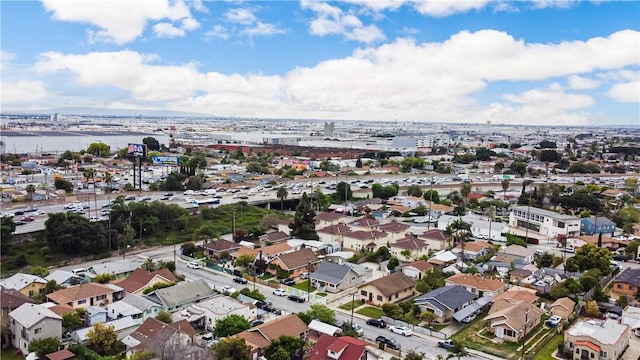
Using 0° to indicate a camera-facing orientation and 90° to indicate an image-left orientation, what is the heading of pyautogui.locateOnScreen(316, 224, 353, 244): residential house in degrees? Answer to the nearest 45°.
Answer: approximately 45°

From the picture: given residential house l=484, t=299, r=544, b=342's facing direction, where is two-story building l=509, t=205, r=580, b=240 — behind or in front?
behind

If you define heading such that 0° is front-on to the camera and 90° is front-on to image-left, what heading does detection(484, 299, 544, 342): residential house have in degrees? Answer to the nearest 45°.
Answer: approximately 45°

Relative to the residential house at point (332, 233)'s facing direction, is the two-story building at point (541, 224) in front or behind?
behind

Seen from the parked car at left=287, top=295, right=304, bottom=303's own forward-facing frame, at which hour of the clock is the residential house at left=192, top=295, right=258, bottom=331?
The residential house is roughly at 9 o'clock from the parked car.

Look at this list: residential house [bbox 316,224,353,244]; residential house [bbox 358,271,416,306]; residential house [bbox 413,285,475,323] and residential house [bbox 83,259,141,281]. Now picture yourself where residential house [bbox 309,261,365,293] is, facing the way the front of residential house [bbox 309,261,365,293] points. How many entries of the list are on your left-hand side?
2

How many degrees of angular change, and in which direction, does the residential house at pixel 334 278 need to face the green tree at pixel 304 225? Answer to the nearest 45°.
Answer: approximately 135° to its right
